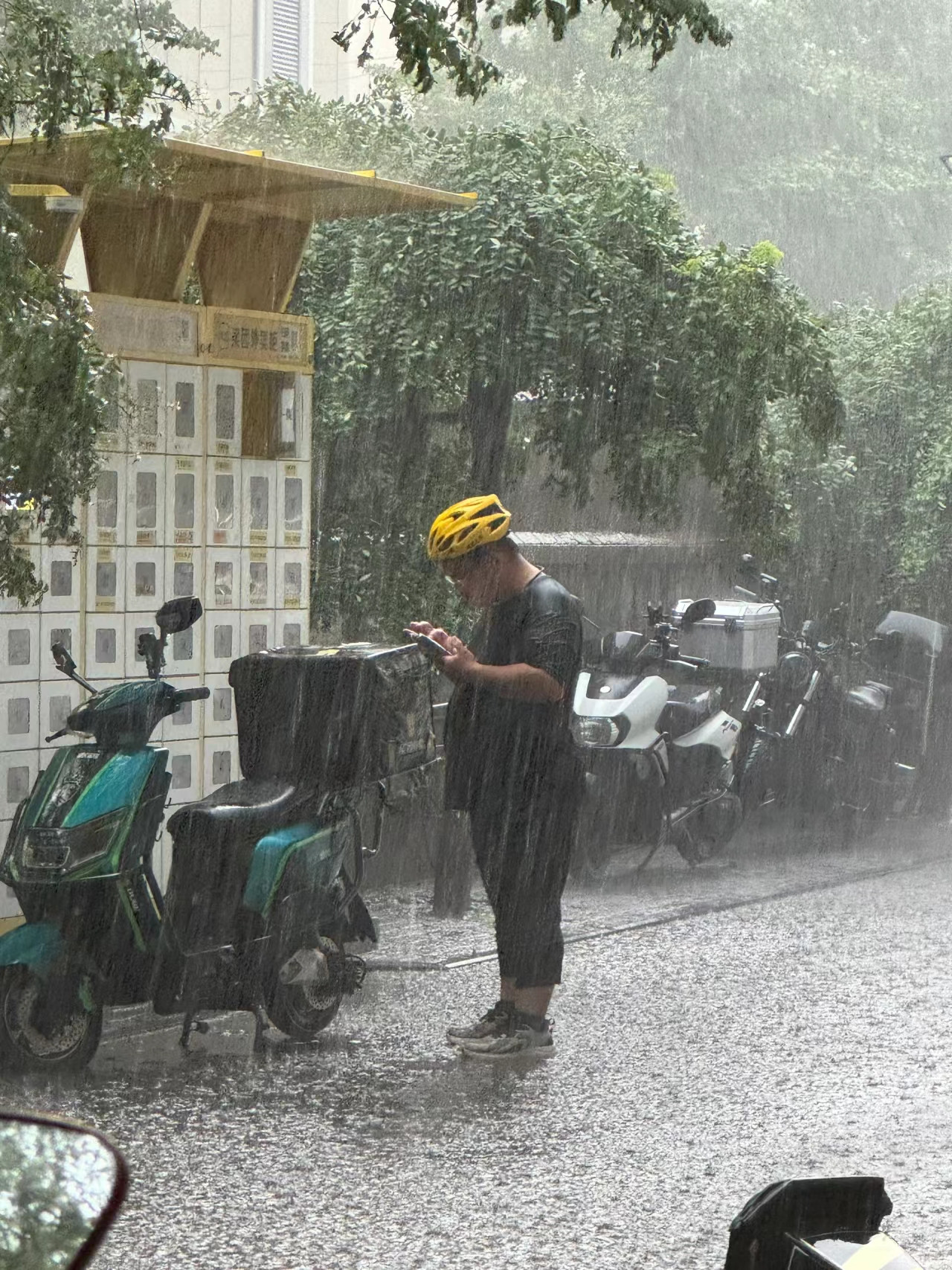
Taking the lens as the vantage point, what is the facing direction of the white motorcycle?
facing the viewer and to the left of the viewer

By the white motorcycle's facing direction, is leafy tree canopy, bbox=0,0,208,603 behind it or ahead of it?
ahead

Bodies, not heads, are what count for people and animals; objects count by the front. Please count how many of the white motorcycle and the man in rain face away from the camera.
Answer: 0

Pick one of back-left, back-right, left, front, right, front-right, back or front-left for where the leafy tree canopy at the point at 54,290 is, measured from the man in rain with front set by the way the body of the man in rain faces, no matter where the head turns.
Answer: front-left

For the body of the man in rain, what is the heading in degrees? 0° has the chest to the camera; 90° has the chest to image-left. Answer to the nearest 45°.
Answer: approximately 90°

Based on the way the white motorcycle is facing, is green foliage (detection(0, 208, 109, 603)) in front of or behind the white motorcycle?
in front

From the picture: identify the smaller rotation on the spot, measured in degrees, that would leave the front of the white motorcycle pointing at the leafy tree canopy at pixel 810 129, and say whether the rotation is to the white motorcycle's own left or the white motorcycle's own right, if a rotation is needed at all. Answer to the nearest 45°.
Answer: approximately 135° to the white motorcycle's own right

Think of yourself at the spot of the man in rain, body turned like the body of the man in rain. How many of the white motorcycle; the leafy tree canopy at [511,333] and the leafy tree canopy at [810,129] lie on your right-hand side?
3

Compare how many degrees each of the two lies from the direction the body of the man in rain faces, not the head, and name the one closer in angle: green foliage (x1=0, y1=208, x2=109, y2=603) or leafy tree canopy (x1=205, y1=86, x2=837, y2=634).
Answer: the green foliage

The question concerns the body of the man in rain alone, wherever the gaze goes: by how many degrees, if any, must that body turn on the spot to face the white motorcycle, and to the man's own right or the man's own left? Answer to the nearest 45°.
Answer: approximately 90° to the man's own right
